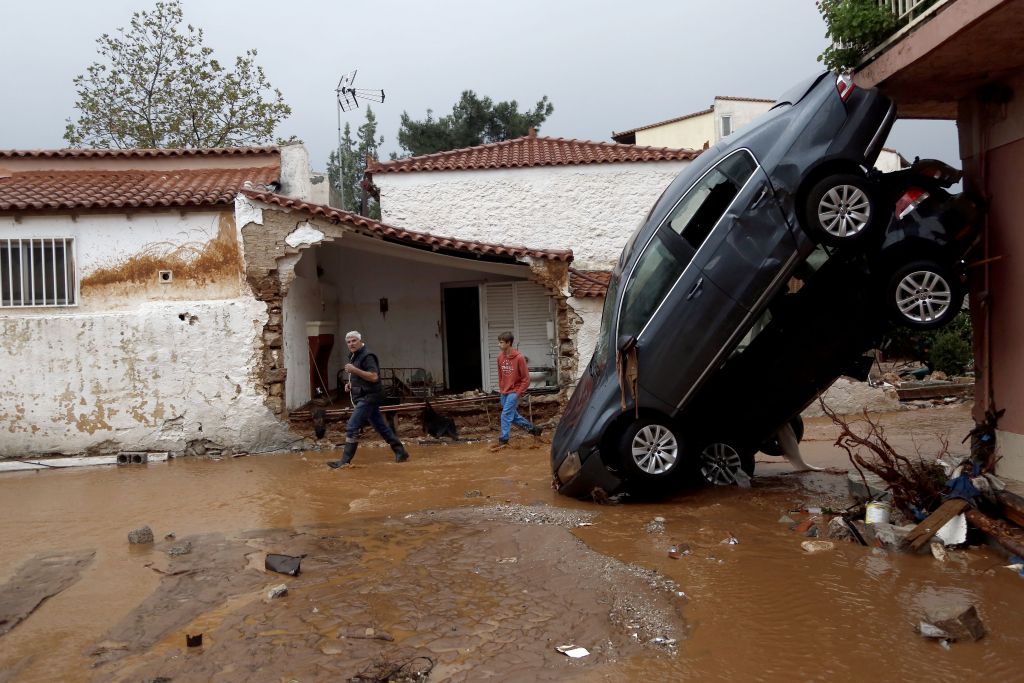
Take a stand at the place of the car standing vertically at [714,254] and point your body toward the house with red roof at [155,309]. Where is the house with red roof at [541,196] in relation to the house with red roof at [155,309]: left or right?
right

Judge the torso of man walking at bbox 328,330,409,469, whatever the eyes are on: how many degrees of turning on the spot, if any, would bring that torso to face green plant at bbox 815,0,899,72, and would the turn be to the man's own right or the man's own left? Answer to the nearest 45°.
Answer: approximately 135° to the man's own left

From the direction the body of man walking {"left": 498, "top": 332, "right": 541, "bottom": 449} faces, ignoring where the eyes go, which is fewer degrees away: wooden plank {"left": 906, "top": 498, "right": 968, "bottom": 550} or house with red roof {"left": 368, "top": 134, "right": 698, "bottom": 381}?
the wooden plank
